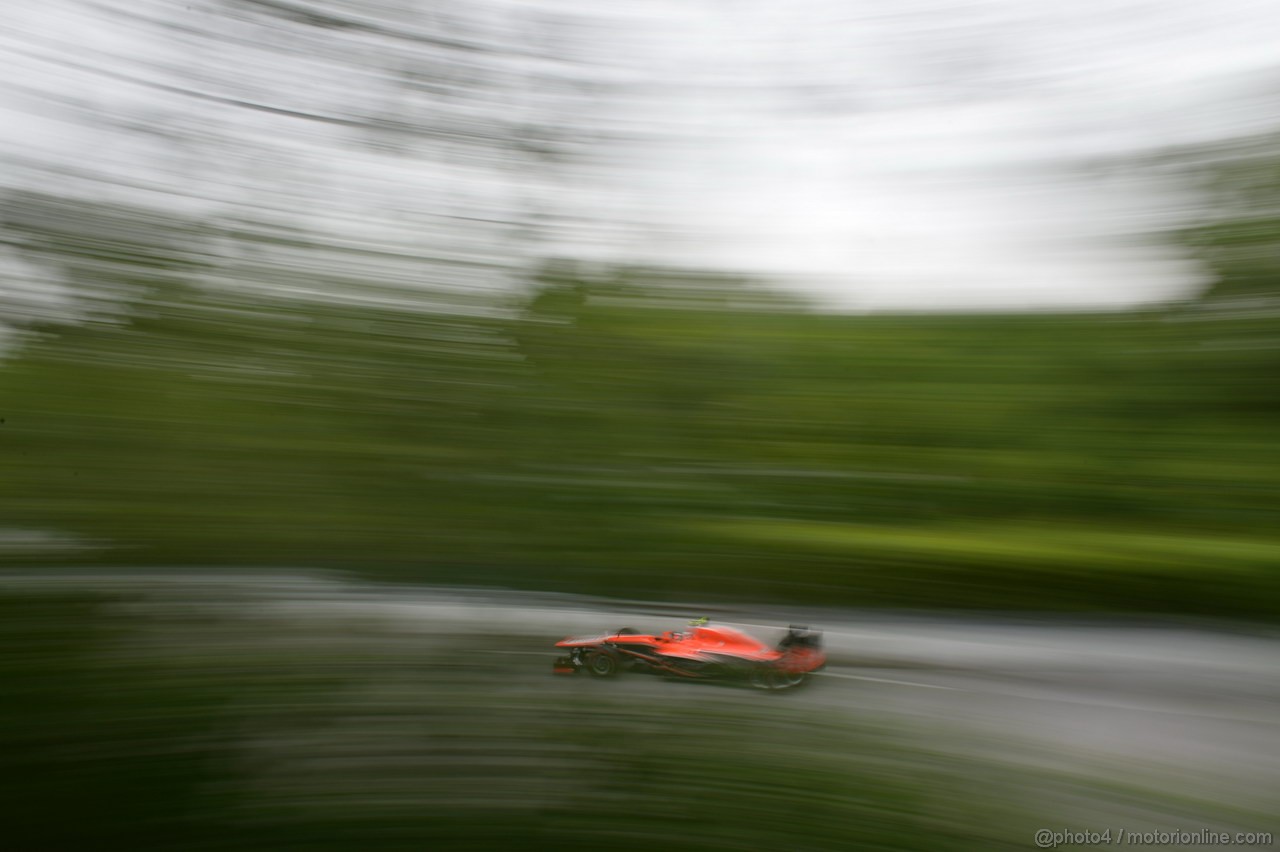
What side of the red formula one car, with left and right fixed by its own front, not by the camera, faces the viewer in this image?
left
